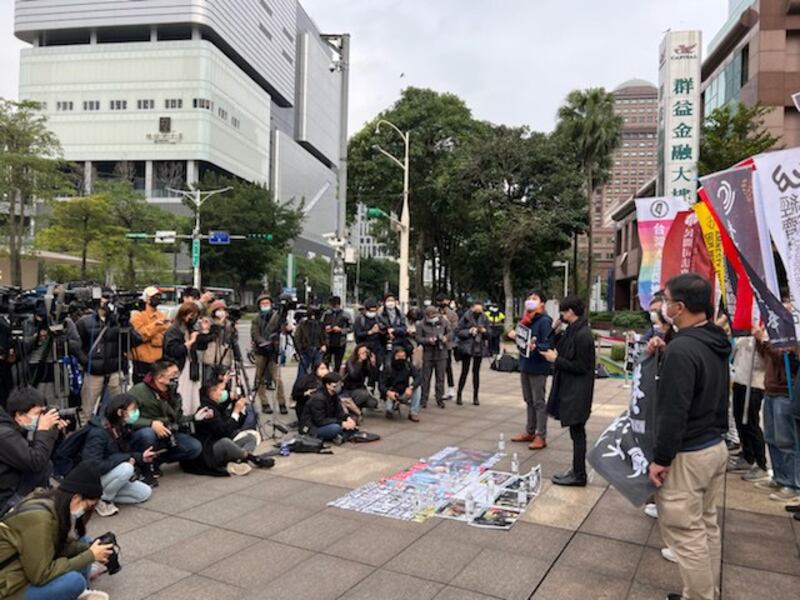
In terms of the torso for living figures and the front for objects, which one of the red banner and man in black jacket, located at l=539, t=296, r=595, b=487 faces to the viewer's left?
the man in black jacket

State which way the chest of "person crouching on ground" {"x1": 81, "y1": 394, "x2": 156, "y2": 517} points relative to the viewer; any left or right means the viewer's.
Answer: facing to the right of the viewer

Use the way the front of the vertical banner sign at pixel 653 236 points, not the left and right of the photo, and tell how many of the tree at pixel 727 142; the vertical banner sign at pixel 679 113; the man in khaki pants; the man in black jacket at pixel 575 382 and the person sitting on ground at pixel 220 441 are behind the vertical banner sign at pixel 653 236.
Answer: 2

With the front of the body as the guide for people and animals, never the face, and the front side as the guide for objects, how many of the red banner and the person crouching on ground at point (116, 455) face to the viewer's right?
1

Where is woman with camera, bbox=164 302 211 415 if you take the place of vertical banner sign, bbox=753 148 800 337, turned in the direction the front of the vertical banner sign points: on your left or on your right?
on your right

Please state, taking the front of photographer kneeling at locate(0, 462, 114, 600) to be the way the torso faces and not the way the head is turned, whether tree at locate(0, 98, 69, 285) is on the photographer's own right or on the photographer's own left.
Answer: on the photographer's own left

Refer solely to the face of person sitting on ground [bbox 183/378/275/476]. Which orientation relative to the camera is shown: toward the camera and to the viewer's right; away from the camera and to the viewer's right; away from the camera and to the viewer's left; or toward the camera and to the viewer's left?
toward the camera and to the viewer's right

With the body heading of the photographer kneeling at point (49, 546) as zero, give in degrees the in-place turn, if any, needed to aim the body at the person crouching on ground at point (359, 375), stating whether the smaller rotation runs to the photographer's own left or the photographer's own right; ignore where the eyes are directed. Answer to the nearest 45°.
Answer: approximately 45° to the photographer's own left

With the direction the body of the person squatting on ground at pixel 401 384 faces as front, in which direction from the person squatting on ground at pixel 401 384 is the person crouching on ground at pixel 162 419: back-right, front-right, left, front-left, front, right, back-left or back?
front-right

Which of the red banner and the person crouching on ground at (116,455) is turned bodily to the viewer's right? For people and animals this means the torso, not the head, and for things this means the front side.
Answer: the person crouching on ground

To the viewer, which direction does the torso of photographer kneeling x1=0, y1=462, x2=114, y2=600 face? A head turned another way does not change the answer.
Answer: to the viewer's right

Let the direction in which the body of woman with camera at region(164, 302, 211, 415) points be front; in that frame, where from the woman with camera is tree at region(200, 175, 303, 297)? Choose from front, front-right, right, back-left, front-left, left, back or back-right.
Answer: back-left

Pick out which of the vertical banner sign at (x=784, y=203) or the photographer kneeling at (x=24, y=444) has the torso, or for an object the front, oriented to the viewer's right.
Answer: the photographer kneeling

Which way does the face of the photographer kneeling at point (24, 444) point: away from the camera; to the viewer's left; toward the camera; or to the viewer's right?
to the viewer's right

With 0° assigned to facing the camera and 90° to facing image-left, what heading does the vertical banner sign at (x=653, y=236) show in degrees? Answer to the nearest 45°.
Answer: approximately 0°

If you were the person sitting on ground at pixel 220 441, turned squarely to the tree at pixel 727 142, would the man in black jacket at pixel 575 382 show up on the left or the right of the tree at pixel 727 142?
right

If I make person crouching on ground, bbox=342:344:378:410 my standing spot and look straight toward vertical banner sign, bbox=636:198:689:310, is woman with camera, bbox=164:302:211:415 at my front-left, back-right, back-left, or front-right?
back-right
